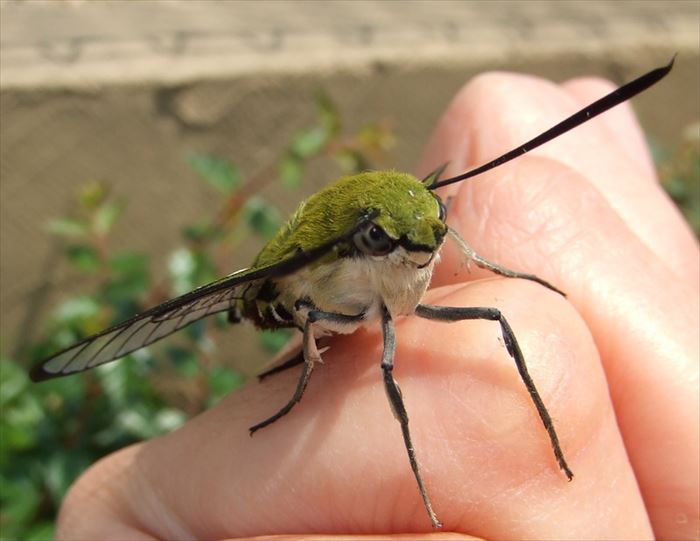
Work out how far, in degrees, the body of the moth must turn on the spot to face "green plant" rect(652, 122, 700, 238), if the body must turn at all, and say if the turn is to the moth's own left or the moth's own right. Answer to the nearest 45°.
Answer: approximately 90° to the moth's own left

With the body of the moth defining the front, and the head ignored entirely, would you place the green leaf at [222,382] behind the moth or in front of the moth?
behind

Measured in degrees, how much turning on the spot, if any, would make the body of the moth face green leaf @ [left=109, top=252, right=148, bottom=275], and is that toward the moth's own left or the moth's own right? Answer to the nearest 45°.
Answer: approximately 180°

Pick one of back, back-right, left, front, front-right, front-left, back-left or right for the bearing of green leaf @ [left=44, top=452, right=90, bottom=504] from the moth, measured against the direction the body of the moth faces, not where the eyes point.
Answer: back

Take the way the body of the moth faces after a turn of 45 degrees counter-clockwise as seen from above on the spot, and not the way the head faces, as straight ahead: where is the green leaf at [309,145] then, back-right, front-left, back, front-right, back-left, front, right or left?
left

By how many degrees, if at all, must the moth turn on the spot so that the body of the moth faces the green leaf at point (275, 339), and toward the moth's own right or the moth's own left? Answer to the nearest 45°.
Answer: approximately 135° to the moth's own left

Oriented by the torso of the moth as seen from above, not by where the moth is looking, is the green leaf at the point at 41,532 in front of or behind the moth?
behind

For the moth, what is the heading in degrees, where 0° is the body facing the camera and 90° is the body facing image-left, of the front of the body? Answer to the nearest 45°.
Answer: approximately 315°
